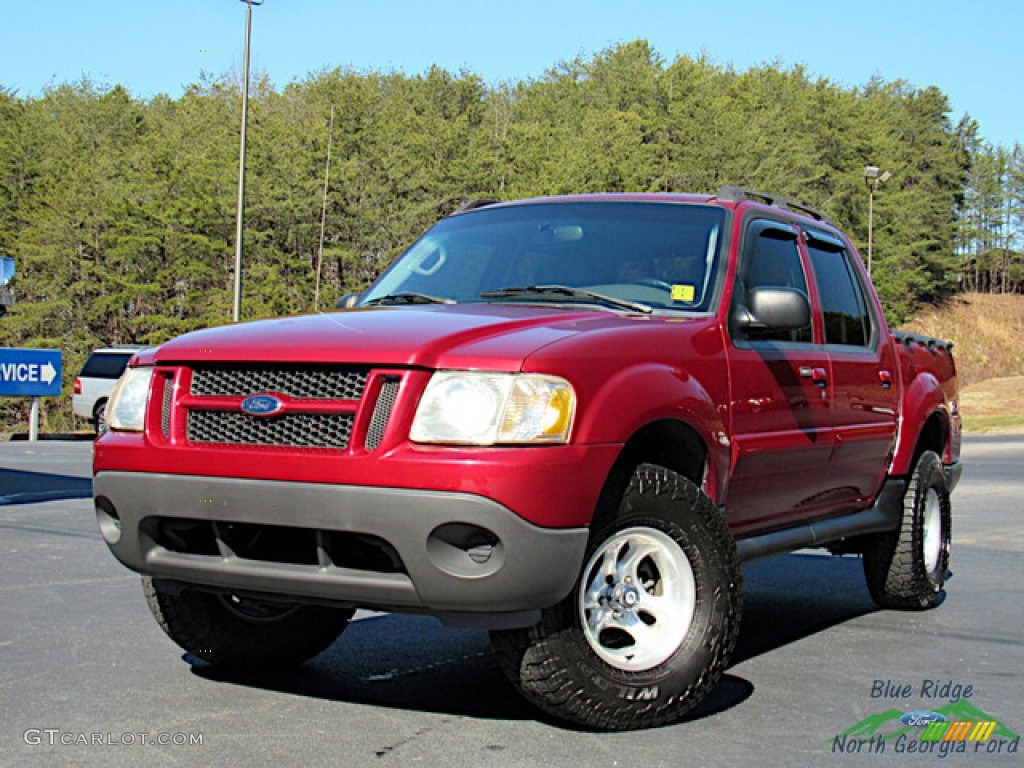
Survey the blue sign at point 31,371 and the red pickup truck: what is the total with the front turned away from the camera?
0

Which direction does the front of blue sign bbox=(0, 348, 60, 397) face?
toward the camera

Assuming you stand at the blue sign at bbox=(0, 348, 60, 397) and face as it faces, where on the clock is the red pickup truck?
The red pickup truck is roughly at 12 o'clock from the blue sign.

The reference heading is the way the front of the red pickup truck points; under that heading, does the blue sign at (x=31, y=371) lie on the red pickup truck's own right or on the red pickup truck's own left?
on the red pickup truck's own right

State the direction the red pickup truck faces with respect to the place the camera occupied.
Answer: facing the viewer and to the left of the viewer
